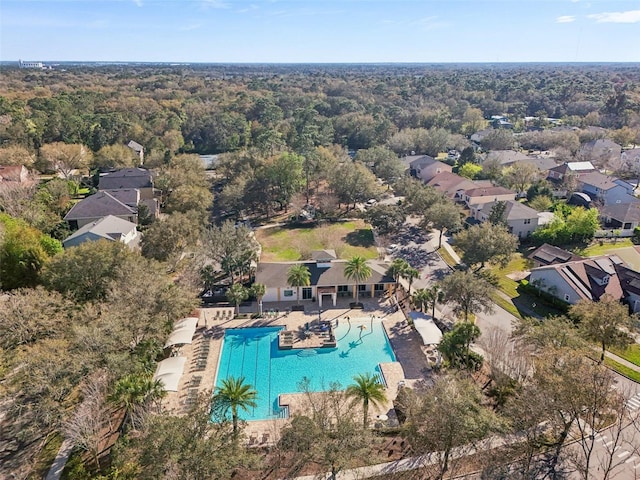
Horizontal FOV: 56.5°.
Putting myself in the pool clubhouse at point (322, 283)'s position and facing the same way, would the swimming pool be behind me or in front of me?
in front

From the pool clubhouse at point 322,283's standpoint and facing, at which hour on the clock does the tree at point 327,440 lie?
The tree is roughly at 12 o'clock from the pool clubhouse.

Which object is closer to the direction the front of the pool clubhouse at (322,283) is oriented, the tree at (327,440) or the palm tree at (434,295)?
the tree

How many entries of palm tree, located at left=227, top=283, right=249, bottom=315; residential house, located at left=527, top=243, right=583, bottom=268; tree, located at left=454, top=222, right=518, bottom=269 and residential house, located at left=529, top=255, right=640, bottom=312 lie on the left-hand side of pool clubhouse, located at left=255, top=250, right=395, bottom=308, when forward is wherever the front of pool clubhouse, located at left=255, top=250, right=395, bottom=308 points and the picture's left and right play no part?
3

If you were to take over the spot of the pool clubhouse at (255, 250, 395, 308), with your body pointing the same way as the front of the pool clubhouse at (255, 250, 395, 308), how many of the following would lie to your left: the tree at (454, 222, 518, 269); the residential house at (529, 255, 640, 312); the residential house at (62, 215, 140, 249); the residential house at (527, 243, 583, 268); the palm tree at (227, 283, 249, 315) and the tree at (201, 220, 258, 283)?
3

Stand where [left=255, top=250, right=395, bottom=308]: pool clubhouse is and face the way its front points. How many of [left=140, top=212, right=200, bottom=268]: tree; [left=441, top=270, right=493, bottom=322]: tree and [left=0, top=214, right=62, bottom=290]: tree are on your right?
2

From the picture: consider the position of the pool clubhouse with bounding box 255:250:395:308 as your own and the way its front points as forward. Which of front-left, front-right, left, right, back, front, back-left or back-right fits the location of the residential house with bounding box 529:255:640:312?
left

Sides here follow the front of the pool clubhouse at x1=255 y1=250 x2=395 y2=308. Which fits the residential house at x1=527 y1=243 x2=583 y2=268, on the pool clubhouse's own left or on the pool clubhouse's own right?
on the pool clubhouse's own left

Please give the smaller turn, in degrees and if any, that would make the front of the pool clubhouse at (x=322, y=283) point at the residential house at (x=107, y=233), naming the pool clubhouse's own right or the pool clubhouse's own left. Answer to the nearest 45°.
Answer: approximately 90° to the pool clubhouse's own right

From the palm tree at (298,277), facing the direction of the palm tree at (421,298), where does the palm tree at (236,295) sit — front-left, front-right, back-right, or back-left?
back-right

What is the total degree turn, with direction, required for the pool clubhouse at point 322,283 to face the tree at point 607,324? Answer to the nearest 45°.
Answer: approximately 45° to its left

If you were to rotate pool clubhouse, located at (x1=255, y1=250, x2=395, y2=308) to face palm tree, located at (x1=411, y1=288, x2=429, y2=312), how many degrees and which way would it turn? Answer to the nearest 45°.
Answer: approximately 45° to its left

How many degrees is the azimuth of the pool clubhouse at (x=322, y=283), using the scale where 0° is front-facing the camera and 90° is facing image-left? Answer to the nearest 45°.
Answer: approximately 0°

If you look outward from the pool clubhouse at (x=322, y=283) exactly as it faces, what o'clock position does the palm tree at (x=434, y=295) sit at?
The palm tree is roughly at 10 o'clock from the pool clubhouse.

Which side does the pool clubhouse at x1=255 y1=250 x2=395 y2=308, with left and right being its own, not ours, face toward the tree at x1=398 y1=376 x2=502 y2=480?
front
